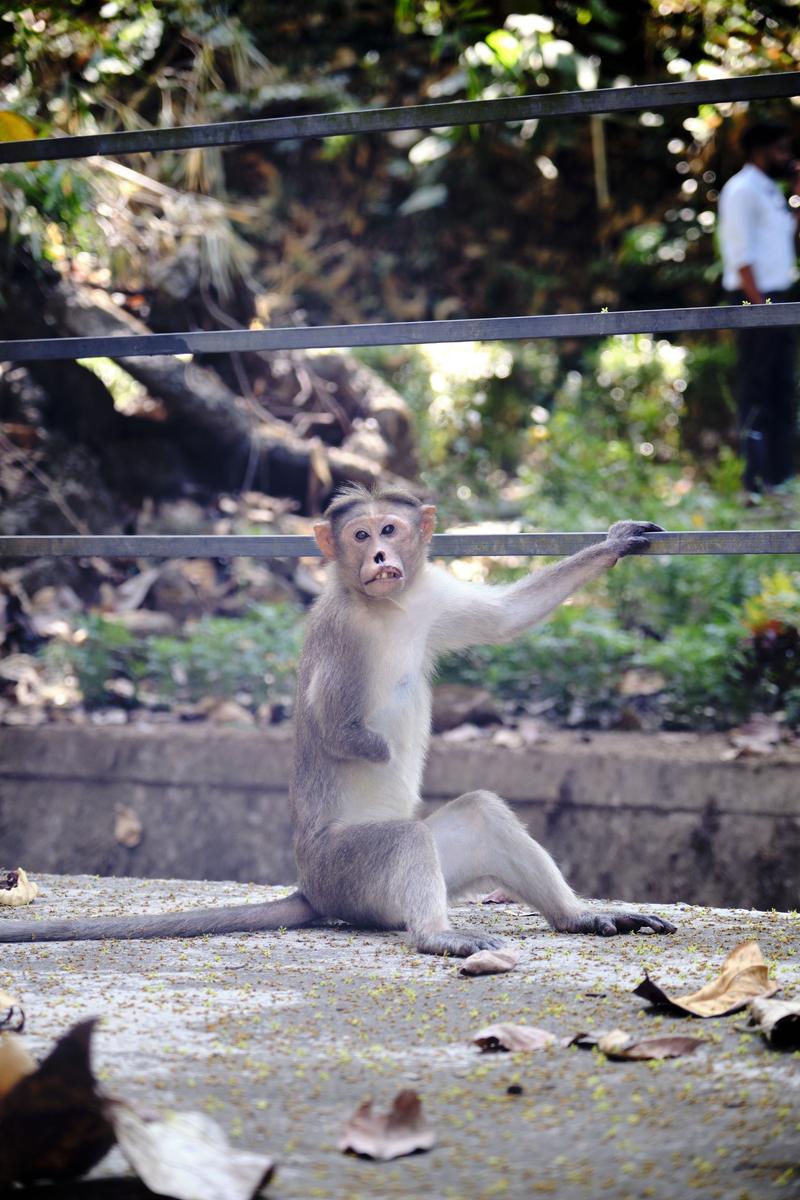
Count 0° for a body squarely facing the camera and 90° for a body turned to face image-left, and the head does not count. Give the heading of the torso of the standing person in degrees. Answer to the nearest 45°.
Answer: approximately 270°

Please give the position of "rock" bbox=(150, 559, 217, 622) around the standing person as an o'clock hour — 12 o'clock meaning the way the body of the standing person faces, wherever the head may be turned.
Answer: The rock is roughly at 5 o'clock from the standing person.

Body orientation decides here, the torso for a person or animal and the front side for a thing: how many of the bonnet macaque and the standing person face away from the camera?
0

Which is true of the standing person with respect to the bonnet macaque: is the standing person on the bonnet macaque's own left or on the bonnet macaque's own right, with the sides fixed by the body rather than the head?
on the bonnet macaque's own left

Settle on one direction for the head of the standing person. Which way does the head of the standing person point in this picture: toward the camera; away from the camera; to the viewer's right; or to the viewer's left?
to the viewer's right

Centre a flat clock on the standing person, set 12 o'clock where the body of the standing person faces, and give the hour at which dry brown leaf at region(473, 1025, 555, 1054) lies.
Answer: The dry brown leaf is roughly at 3 o'clock from the standing person.

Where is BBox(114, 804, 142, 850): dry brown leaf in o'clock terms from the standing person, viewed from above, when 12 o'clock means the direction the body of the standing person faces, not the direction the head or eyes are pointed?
The dry brown leaf is roughly at 4 o'clock from the standing person.

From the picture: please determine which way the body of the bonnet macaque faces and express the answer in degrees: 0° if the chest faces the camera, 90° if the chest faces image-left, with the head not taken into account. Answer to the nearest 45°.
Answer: approximately 315°

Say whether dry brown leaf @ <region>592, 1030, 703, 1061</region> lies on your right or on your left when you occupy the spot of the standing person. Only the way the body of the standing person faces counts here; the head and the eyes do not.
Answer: on your right
